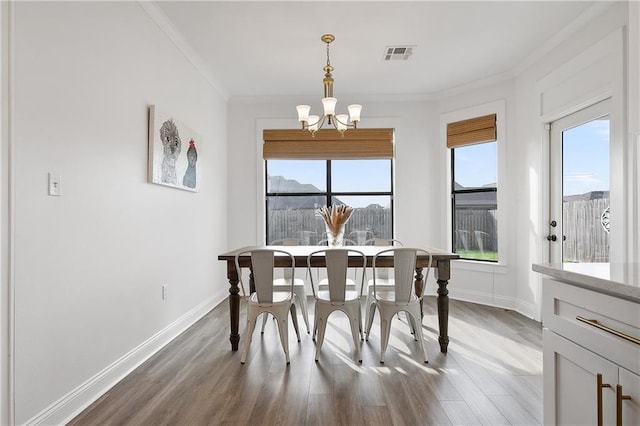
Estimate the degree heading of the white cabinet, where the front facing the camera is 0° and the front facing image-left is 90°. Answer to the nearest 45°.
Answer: approximately 45°

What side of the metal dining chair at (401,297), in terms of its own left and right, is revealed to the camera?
back

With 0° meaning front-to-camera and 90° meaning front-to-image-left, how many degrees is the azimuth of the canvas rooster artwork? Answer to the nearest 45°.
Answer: approximately 315°

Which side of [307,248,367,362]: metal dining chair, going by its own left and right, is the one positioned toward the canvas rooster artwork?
left

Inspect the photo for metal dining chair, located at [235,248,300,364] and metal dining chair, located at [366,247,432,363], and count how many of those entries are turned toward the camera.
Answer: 0

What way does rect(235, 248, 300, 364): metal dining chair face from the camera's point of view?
away from the camera

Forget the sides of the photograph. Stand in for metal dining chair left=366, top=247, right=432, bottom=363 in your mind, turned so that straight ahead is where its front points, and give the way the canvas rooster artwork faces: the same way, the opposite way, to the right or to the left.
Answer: to the right

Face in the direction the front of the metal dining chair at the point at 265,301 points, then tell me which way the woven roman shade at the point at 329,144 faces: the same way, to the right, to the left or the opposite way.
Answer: the opposite way

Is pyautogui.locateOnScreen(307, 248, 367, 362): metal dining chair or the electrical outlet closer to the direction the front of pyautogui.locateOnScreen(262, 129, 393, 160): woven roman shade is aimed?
the metal dining chair

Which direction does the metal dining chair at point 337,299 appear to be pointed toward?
away from the camera
